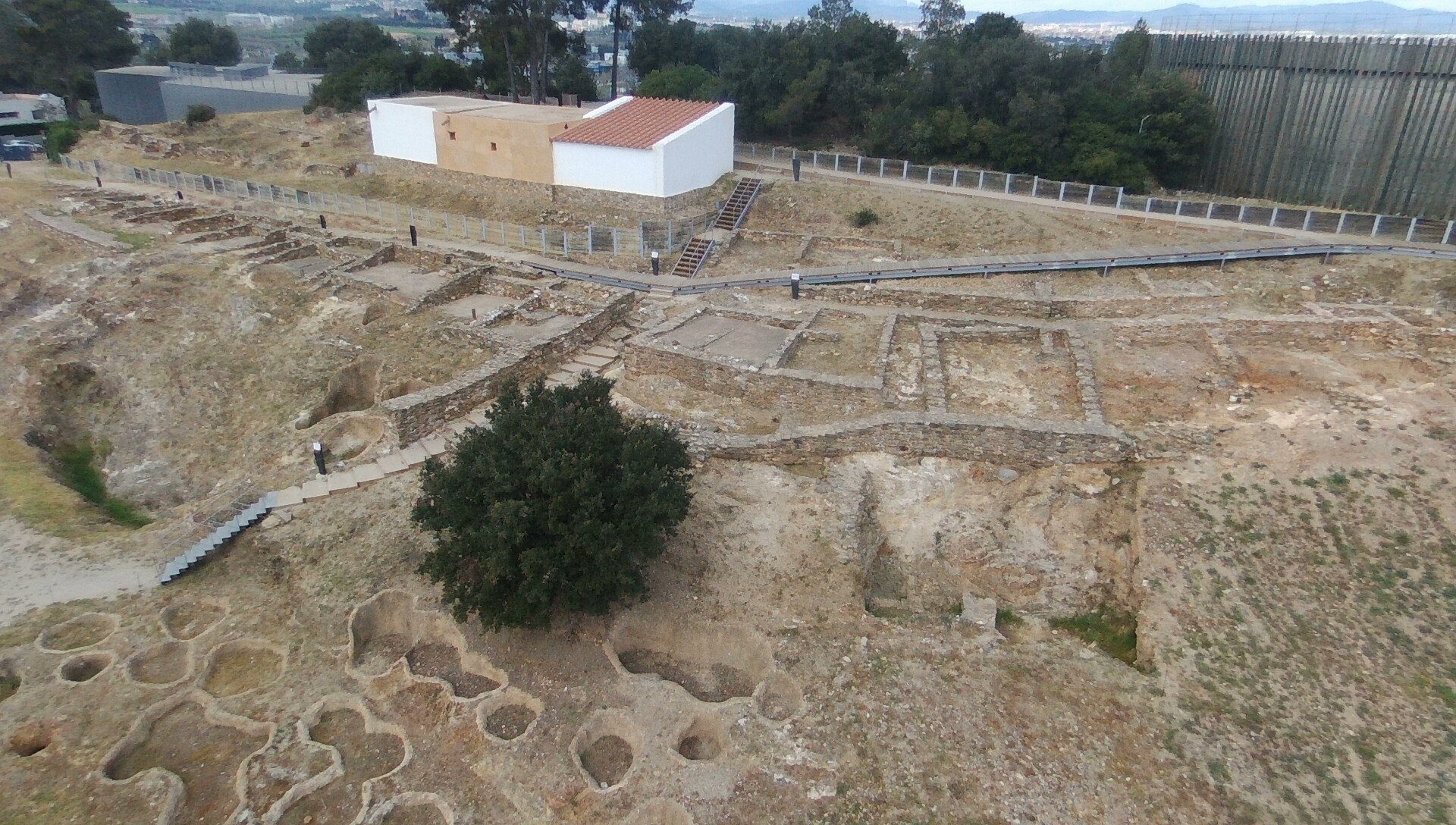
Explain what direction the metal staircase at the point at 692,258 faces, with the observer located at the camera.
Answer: facing the viewer and to the left of the viewer

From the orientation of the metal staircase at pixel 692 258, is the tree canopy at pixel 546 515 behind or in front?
in front

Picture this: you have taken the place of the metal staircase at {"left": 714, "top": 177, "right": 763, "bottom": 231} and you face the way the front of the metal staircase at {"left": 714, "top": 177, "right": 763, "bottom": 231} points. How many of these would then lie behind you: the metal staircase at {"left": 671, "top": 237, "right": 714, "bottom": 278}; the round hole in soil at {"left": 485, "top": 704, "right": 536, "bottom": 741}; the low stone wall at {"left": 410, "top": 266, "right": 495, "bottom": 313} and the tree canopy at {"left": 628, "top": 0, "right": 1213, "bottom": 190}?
1

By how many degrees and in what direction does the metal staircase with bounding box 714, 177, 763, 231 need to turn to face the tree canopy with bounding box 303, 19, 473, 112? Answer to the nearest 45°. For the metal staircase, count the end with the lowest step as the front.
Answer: approximately 90° to its right

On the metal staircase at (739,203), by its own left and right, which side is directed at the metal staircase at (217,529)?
front

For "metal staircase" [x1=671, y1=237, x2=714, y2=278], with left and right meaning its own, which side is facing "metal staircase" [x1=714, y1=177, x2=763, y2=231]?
back

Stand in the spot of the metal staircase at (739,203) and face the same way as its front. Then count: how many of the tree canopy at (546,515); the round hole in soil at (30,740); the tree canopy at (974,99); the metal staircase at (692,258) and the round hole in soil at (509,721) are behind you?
1

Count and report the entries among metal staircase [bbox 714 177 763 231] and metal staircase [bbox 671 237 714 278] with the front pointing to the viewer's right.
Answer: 0

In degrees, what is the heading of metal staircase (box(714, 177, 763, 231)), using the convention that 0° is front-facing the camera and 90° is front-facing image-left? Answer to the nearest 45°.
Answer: approximately 45°

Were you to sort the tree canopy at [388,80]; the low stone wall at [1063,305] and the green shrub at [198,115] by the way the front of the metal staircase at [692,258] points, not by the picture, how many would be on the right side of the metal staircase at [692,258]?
2

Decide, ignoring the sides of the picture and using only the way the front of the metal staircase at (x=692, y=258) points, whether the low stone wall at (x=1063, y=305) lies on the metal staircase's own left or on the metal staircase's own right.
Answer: on the metal staircase's own left

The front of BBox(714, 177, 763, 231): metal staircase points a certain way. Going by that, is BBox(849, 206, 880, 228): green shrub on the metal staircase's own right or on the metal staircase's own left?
on the metal staircase's own left

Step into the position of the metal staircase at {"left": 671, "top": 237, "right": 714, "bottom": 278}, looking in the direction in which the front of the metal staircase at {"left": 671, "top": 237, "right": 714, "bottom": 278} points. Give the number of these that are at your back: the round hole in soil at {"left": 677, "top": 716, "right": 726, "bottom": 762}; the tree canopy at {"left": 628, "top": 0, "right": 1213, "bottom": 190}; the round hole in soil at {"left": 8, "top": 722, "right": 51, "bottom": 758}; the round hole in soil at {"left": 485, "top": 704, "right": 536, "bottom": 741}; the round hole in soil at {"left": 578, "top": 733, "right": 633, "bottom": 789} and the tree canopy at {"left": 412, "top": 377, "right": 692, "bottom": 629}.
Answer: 1

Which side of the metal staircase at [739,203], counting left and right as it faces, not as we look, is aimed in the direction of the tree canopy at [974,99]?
back

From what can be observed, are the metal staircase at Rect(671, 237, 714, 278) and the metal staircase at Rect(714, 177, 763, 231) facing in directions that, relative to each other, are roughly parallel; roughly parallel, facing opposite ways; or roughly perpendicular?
roughly parallel

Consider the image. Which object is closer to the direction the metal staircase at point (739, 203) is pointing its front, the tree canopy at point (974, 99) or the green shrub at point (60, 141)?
the green shrub

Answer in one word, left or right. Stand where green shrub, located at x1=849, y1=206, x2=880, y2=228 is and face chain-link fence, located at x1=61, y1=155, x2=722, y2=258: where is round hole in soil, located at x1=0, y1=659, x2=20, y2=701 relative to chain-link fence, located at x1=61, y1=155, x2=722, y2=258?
left

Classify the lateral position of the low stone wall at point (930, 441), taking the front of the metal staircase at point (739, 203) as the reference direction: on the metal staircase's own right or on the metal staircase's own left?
on the metal staircase's own left

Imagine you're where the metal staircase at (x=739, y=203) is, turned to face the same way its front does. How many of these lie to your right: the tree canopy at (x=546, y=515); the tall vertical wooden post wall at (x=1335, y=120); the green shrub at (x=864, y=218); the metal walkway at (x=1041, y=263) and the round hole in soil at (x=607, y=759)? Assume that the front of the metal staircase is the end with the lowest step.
0
